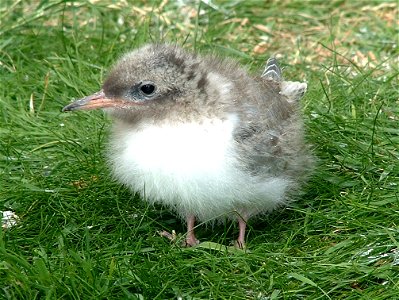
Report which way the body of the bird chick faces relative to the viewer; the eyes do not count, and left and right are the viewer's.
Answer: facing the viewer and to the left of the viewer
